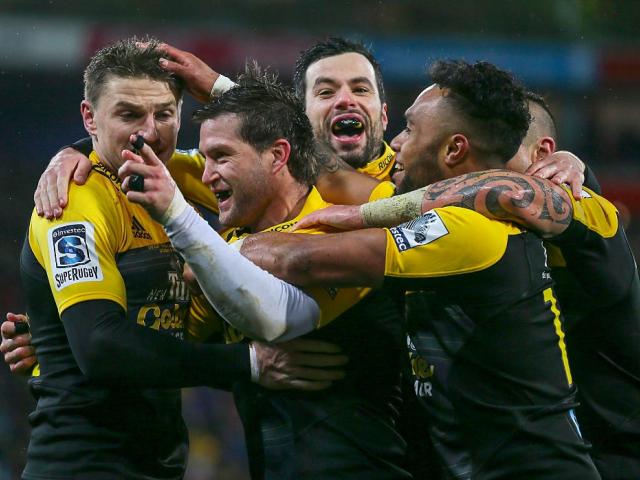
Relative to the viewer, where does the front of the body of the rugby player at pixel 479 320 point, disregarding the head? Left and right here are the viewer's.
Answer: facing to the left of the viewer

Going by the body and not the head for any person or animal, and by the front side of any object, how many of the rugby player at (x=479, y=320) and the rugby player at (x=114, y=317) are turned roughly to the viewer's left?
1

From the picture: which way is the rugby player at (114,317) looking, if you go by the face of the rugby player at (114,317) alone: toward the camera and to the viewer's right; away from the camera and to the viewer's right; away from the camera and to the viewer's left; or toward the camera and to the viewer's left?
toward the camera and to the viewer's right
